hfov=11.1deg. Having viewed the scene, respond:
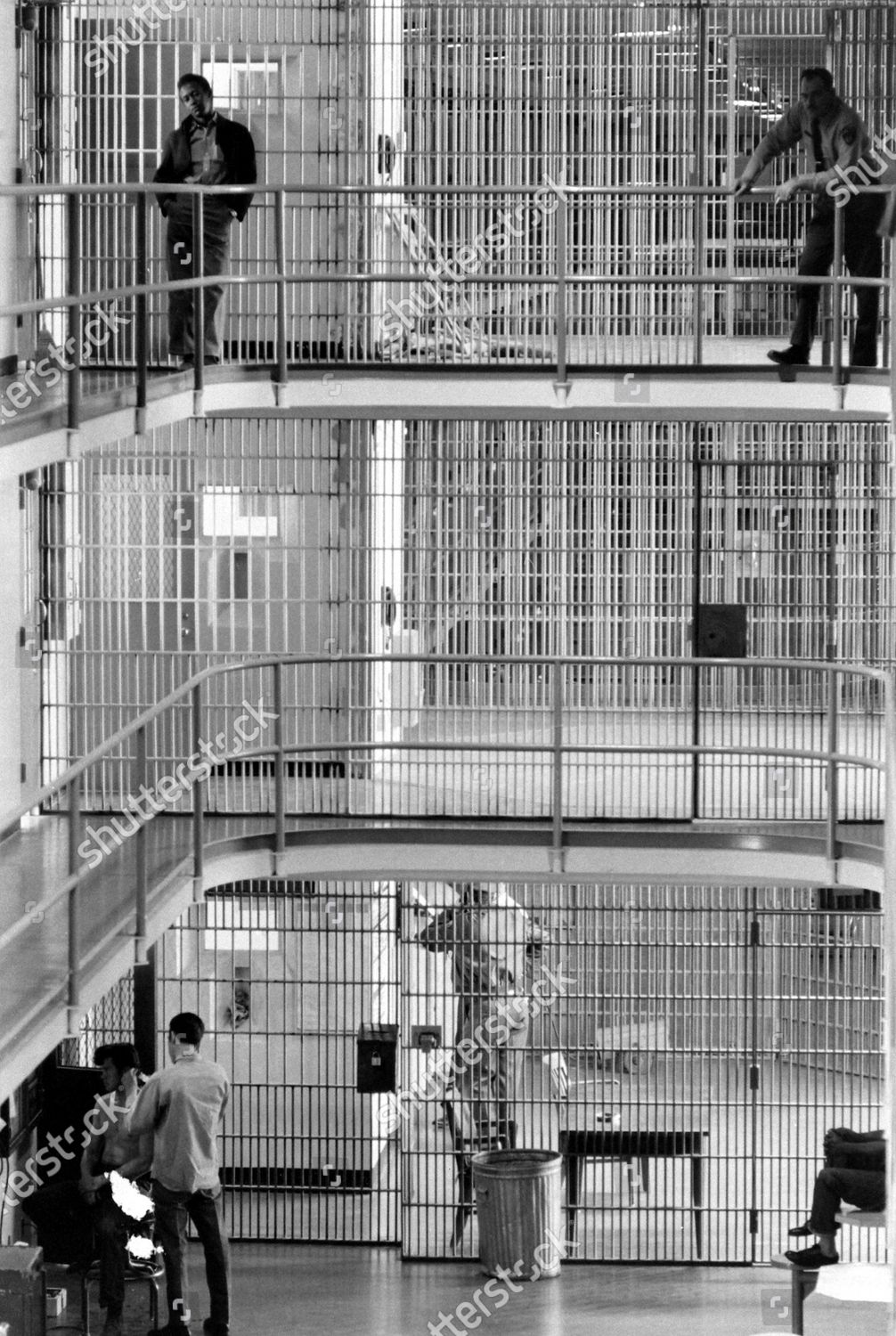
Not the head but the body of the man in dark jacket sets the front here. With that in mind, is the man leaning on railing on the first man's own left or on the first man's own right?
on the first man's own left

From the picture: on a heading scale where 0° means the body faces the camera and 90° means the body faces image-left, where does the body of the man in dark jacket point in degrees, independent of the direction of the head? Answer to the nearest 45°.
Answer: approximately 0°

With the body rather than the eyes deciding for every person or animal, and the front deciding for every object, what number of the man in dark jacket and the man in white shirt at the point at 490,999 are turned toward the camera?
1

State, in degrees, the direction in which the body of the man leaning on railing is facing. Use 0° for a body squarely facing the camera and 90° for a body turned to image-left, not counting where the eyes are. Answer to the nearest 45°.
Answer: approximately 45°

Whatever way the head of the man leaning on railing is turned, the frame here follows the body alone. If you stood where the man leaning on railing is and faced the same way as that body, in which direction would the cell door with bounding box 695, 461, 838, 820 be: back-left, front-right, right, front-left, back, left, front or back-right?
back-right
